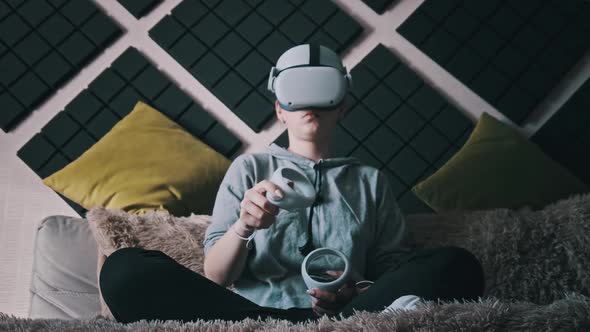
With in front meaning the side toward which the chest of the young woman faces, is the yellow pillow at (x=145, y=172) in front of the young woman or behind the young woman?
behind

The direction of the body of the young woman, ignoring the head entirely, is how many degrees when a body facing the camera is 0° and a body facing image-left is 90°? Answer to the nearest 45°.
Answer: approximately 0°
